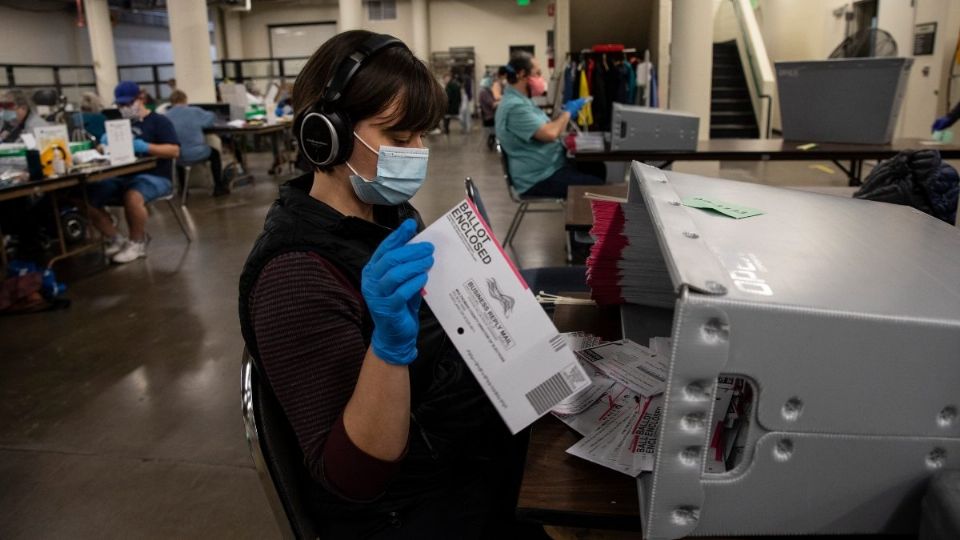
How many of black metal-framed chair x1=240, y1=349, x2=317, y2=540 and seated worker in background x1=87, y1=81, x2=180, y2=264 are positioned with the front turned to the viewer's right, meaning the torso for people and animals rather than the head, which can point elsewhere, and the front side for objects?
1

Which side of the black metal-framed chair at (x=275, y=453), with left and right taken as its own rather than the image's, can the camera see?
right

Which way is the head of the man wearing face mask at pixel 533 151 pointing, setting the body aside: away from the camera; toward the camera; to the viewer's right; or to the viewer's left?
to the viewer's right

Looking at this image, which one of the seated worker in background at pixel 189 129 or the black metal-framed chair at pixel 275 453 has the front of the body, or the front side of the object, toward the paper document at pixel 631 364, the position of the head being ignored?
the black metal-framed chair

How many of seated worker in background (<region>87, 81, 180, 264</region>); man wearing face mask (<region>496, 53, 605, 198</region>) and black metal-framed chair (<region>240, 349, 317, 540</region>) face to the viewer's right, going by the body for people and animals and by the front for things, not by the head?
2

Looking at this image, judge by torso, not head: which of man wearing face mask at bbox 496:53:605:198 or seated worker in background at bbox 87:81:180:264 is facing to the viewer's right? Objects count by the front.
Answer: the man wearing face mask

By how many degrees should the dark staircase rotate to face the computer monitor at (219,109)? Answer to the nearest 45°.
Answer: approximately 45° to its right

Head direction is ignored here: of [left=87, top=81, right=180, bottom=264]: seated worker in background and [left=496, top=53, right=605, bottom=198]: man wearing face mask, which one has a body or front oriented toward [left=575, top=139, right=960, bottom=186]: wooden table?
the man wearing face mask

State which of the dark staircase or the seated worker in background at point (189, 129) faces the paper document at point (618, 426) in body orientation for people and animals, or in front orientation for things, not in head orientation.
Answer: the dark staircase

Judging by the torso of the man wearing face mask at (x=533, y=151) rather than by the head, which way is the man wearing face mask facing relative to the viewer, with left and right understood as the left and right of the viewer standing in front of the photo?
facing to the right of the viewer

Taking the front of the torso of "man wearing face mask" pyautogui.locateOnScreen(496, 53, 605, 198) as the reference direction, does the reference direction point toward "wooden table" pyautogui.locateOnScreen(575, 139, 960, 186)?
yes
